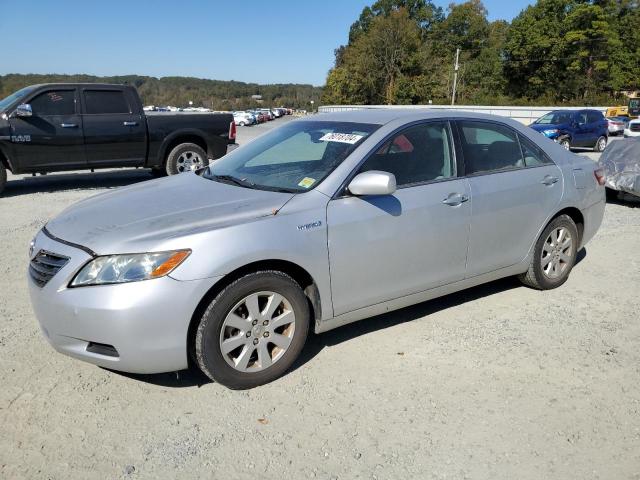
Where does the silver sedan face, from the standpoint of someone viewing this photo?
facing the viewer and to the left of the viewer

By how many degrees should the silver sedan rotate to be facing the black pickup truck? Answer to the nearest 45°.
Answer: approximately 90° to its right

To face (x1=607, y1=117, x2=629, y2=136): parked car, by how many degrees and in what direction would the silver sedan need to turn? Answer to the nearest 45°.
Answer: approximately 180°

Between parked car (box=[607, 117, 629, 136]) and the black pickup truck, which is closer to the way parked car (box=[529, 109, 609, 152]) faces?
the black pickup truck

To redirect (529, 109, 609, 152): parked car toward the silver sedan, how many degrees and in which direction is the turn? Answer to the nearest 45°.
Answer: approximately 45° to its left

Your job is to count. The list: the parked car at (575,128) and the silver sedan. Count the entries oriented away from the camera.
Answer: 0

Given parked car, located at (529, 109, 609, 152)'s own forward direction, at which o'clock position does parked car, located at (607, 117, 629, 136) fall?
parked car, located at (607, 117, 629, 136) is roughly at 5 o'clock from parked car, located at (529, 109, 609, 152).

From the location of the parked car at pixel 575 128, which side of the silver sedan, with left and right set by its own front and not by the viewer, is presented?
back
